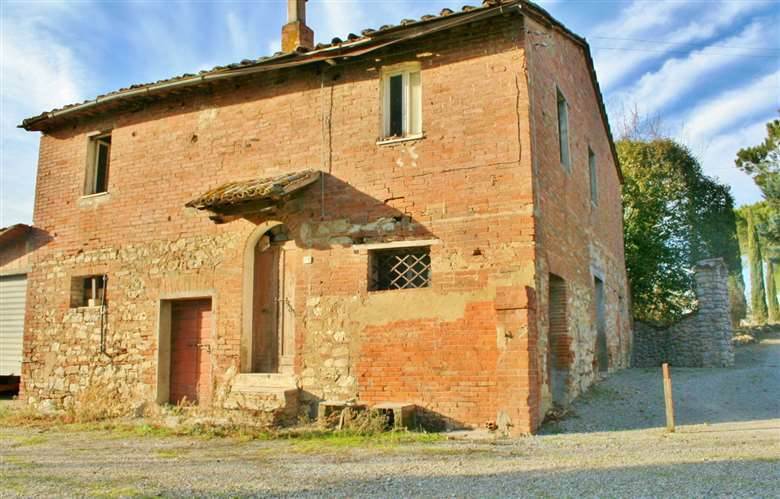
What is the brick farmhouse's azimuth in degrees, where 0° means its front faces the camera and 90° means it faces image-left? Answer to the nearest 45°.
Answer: approximately 45°

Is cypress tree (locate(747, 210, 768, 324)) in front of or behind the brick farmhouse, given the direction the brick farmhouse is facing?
behind

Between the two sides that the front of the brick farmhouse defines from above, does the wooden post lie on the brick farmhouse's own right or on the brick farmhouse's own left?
on the brick farmhouse's own left

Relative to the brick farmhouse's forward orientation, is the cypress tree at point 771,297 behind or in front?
behind

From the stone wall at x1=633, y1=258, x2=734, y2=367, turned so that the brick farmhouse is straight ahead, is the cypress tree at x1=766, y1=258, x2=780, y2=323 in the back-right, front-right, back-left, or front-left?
back-right

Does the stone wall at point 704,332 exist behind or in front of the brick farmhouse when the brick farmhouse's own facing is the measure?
behind
